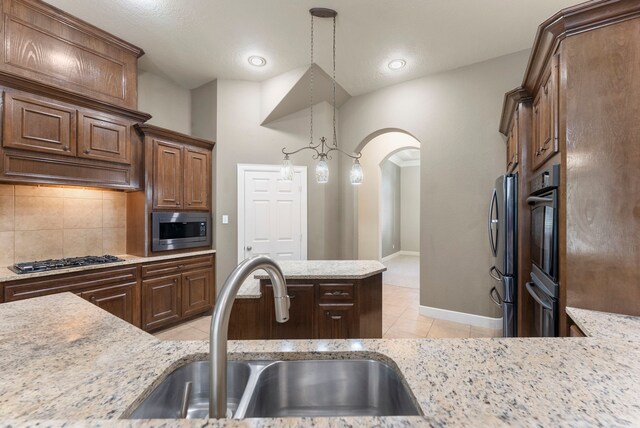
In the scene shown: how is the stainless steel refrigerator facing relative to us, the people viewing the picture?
facing to the left of the viewer

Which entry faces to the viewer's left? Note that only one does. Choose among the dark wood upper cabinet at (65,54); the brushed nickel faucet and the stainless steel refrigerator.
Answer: the stainless steel refrigerator

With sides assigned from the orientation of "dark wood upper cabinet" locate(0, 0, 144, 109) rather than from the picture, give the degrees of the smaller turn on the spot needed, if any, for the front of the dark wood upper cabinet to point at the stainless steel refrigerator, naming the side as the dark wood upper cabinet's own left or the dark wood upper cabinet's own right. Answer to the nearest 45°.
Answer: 0° — it already faces it

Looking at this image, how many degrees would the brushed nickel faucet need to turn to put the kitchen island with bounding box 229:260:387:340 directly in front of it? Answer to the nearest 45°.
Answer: approximately 45° to its left

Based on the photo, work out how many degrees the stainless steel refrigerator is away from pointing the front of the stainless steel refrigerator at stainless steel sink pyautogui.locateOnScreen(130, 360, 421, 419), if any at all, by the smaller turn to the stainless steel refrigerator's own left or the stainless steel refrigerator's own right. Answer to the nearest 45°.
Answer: approximately 90° to the stainless steel refrigerator's own left

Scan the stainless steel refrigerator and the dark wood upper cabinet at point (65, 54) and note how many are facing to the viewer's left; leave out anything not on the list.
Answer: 1

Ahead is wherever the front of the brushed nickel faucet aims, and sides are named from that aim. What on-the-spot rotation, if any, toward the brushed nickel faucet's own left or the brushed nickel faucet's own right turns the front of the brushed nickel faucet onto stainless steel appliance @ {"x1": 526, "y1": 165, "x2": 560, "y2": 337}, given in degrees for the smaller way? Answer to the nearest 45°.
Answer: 0° — it already faces it

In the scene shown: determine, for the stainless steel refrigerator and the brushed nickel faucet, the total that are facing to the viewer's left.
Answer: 1

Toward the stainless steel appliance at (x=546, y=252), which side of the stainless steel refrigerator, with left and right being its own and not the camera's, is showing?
left
